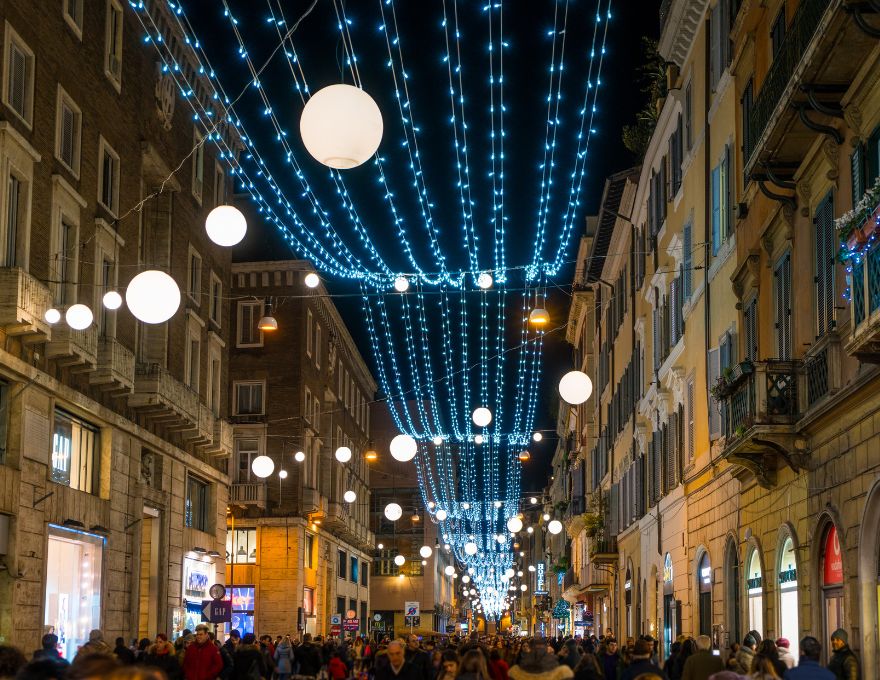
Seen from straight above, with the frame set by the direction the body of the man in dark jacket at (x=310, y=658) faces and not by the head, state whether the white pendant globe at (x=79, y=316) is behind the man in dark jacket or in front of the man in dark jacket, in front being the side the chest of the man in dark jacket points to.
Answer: behind

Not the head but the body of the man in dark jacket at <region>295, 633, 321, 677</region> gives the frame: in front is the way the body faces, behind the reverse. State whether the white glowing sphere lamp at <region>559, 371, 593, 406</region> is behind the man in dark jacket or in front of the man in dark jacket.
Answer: in front
